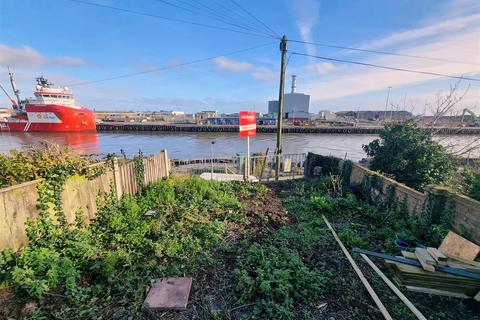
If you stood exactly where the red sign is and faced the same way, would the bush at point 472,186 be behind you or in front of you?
in front

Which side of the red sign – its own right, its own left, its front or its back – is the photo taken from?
front

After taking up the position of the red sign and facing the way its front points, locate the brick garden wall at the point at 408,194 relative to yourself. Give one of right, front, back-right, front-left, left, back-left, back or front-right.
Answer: front-left

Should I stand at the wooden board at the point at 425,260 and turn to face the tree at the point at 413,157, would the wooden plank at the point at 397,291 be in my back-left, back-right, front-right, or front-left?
back-left

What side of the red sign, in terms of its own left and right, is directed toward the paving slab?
front

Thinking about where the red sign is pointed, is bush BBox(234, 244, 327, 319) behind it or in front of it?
in front

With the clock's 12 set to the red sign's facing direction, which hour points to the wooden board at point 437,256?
The wooden board is roughly at 11 o'clock from the red sign.

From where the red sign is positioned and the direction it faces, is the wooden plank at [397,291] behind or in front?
in front

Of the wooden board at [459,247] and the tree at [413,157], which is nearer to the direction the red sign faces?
the wooden board

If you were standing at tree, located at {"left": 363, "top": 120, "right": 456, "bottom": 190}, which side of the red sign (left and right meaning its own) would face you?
left
